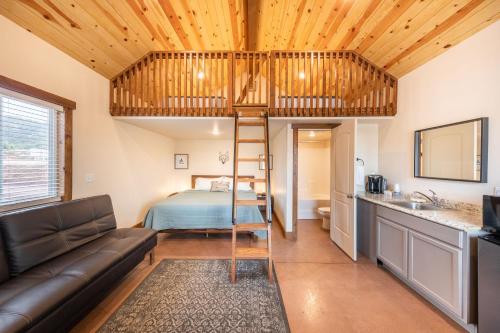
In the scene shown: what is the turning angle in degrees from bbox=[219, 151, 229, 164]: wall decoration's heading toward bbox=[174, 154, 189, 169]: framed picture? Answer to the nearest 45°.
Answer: approximately 90° to its right

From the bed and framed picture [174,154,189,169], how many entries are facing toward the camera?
2

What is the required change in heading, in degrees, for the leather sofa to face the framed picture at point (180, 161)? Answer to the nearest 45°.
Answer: approximately 90° to its left

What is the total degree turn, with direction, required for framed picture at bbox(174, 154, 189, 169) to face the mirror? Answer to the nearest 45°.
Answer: approximately 45° to its left

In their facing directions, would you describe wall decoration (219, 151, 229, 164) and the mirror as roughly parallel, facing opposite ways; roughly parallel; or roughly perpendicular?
roughly perpendicular

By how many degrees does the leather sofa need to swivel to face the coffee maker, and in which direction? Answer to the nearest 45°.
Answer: approximately 45° to its left

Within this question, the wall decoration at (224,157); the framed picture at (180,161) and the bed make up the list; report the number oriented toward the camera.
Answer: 3

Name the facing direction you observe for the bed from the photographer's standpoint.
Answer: facing the viewer

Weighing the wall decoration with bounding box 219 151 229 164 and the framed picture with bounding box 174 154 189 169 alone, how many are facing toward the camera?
2

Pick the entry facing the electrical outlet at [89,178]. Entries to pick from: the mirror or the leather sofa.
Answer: the mirror

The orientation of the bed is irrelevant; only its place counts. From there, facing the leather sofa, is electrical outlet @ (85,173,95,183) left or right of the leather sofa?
right

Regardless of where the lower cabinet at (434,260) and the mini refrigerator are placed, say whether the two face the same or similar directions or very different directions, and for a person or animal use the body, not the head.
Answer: same or similar directions

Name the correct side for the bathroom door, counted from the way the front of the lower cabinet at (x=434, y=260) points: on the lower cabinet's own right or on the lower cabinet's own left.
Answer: on the lower cabinet's own right

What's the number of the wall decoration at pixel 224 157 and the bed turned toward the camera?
2

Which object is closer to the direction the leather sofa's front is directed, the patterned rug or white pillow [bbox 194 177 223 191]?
the patterned rug

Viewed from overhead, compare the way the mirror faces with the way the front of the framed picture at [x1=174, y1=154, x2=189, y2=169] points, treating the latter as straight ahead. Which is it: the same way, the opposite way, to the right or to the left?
to the right

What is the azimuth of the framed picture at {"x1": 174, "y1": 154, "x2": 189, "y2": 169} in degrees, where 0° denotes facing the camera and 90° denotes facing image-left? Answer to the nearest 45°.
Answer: approximately 0°

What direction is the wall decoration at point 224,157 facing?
toward the camera

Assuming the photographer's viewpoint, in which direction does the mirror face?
facing the viewer and to the left of the viewer

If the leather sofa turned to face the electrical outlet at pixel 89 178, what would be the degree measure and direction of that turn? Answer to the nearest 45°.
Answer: approximately 135° to its left

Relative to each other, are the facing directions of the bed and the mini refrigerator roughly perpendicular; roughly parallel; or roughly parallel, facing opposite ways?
roughly perpendicular
